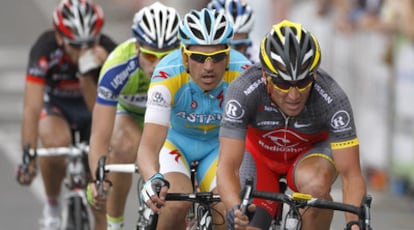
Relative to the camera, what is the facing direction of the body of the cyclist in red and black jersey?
toward the camera

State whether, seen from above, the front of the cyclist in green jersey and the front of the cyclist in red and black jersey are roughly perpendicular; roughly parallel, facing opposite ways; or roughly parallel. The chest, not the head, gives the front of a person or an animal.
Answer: roughly parallel

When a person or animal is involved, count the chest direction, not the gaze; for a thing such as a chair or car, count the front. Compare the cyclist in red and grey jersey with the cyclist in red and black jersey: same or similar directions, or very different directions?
same or similar directions

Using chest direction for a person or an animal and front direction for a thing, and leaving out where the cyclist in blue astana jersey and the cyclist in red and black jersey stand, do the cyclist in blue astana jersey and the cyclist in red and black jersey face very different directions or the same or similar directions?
same or similar directions

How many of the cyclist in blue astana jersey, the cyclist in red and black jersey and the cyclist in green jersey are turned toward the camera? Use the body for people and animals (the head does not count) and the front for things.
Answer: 3

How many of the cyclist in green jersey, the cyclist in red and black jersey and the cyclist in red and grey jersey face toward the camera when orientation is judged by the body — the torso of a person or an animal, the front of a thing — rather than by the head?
3

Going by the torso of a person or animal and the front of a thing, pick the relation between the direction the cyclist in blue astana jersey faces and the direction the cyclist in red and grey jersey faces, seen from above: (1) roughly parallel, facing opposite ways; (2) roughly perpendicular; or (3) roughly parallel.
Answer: roughly parallel

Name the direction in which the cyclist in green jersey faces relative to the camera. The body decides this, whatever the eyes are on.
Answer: toward the camera
